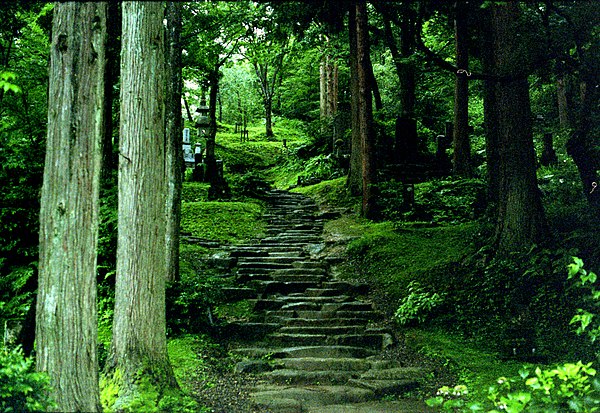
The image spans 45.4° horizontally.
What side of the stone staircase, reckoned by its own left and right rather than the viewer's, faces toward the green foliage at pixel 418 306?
left

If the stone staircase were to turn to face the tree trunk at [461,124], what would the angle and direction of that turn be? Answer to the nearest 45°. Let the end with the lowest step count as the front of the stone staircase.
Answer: approximately 135° to its left

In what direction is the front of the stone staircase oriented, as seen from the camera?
facing the viewer

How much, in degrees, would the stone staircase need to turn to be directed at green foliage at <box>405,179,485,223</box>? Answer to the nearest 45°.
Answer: approximately 135° to its left

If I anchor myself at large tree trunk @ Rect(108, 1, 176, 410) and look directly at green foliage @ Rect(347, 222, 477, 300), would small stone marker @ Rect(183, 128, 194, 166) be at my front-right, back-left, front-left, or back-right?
front-left

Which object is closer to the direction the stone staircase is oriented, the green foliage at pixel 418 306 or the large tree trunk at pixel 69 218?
the large tree trunk

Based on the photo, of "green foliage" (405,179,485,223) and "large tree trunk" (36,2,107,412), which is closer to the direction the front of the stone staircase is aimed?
the large tree trunk

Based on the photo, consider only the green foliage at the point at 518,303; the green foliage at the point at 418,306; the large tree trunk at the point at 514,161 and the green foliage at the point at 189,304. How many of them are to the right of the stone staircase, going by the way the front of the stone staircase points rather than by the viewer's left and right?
1

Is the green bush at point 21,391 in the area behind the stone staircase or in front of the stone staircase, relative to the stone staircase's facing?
in front

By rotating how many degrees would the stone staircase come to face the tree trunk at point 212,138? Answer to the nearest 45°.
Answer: approximately 180°

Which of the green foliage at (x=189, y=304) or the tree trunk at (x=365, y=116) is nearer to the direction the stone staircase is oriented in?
the green foliage

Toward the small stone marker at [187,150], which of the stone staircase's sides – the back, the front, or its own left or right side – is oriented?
back

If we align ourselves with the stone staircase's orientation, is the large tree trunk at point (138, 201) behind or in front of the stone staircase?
in front
